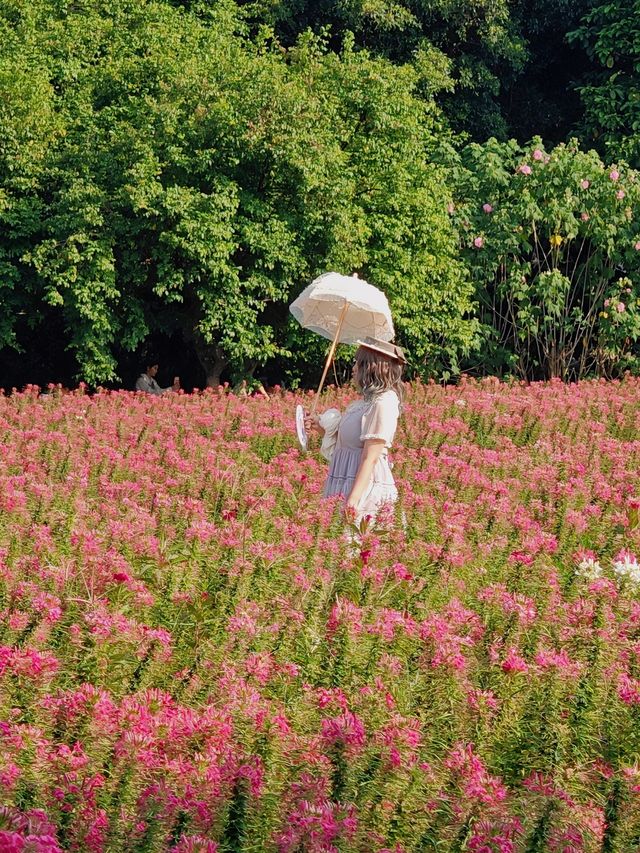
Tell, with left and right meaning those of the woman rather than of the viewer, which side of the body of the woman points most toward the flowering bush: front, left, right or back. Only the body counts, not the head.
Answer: right

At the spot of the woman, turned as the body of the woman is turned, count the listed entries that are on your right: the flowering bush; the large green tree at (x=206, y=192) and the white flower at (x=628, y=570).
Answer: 2

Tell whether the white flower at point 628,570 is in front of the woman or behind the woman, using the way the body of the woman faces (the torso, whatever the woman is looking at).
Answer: behind

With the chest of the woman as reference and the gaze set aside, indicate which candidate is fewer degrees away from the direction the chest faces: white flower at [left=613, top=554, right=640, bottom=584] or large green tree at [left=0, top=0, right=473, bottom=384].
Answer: the large green tree

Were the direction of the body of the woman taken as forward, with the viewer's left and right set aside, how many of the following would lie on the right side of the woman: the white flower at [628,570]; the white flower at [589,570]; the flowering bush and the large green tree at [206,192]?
2

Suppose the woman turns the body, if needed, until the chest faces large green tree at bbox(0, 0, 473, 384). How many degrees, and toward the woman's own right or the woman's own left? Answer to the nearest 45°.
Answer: approximately 90° to the woman's own right

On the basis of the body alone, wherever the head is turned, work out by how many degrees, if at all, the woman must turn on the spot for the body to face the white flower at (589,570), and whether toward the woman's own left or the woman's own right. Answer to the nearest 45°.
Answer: approximately 135° to the woman's own left

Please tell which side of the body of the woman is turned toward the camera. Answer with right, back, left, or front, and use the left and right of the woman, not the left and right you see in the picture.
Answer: left
